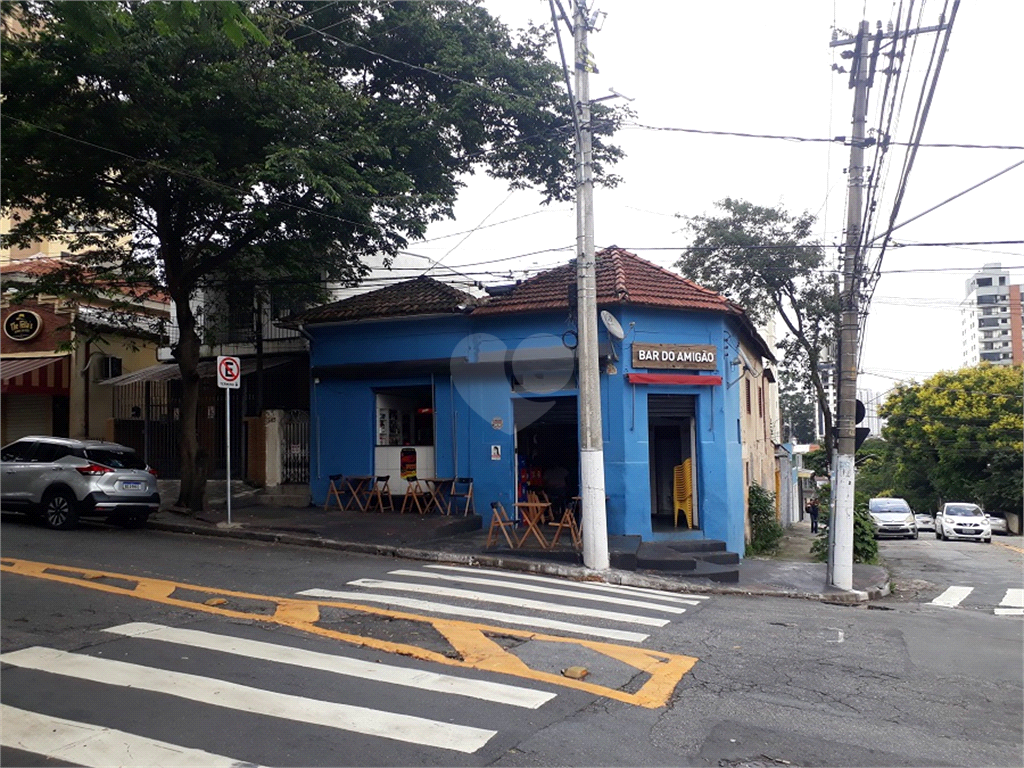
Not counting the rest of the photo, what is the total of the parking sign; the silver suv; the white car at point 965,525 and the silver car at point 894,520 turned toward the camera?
3

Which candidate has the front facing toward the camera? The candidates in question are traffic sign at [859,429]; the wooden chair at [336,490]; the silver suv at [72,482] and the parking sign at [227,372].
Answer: the parking sign

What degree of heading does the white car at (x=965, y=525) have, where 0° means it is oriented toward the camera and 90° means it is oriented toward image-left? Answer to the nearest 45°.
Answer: approximately 0°

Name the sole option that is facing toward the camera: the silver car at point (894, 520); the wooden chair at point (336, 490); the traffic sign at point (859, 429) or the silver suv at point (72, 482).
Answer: the silver car

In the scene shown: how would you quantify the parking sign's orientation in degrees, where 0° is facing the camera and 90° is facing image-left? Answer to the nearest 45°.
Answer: approximately 0°

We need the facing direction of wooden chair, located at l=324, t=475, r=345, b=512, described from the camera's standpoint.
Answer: facing to the right of the viewer

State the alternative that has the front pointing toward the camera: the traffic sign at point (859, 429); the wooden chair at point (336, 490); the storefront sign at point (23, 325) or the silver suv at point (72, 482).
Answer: the storefront sign
